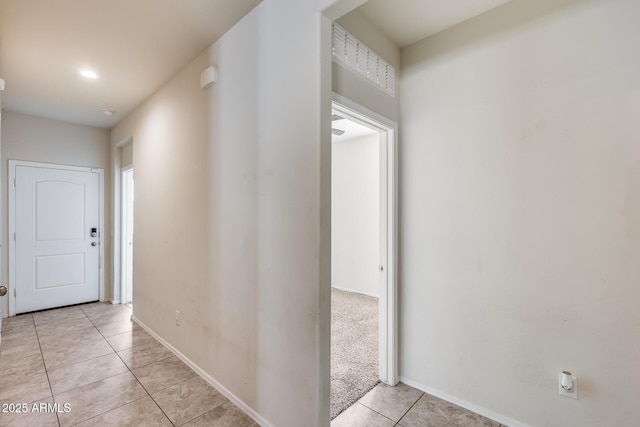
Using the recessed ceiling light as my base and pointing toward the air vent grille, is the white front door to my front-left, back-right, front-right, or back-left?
back-left

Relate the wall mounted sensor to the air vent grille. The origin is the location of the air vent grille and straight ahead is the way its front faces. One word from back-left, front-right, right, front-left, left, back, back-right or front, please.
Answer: back-right

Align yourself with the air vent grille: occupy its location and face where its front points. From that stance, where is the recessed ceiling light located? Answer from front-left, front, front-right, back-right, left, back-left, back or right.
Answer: back-right

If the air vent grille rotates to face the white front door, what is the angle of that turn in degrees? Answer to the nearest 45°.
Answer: approximately 135° to its right
